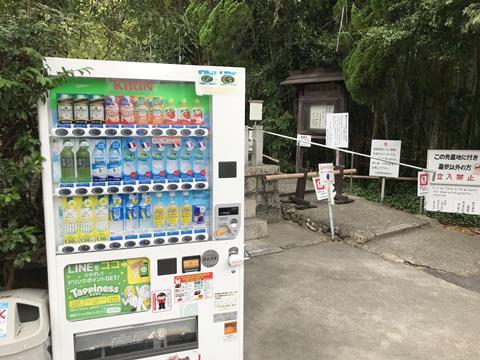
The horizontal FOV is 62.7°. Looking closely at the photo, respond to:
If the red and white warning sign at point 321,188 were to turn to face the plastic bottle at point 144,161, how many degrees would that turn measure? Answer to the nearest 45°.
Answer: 0° — it already faces it

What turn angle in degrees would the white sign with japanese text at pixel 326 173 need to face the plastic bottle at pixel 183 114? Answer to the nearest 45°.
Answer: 0° — it already faces it

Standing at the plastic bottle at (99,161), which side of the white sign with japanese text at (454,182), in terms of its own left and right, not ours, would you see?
front

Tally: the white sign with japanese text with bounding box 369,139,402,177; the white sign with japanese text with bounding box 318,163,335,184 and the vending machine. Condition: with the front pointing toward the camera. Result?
3

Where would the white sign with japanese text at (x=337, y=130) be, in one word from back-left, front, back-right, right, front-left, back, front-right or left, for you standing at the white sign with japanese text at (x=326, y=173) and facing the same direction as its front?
back

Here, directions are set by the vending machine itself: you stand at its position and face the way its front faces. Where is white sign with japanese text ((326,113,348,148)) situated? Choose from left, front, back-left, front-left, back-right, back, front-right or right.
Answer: back-left

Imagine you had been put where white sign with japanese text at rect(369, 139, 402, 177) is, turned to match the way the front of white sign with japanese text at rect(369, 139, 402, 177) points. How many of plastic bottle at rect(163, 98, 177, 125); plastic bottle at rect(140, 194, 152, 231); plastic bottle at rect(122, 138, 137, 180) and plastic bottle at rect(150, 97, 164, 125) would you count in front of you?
4

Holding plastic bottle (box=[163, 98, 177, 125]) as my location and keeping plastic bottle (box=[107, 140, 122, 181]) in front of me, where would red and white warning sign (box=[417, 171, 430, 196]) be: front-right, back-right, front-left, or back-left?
back-right

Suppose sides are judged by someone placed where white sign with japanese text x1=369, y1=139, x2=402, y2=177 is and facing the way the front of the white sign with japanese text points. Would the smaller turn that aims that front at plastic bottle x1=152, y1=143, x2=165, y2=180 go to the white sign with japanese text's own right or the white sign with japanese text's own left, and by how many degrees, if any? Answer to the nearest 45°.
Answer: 0° — it already faces it

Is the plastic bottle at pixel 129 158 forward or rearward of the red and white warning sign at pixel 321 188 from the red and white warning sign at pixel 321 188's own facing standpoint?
forward

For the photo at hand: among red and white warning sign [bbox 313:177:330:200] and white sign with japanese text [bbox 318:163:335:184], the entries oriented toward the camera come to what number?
2
